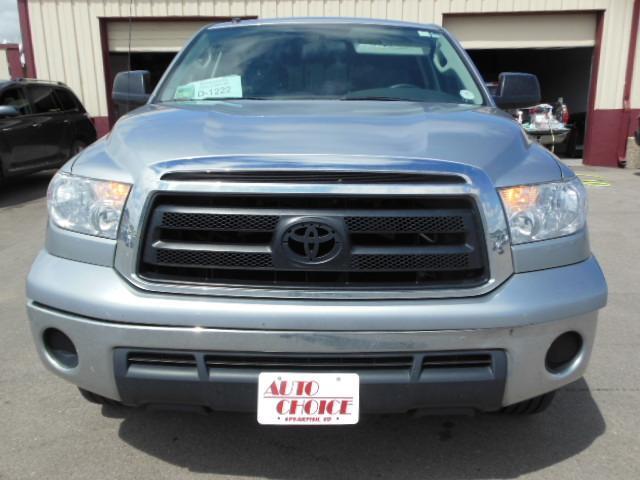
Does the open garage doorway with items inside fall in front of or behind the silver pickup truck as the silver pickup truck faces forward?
behind

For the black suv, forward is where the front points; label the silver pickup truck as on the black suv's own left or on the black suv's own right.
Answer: on the black suv's own left

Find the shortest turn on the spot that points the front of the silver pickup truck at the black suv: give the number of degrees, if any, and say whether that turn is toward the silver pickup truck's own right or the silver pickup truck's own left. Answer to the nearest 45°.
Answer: approximately 135° to the silver pickup truck's own right

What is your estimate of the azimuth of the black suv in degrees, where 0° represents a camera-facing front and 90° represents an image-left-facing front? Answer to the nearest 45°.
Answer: approximately 45°

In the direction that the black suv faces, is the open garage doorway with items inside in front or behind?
behind

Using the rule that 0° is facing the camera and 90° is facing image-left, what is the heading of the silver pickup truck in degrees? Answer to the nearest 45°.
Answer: approximately 0°
